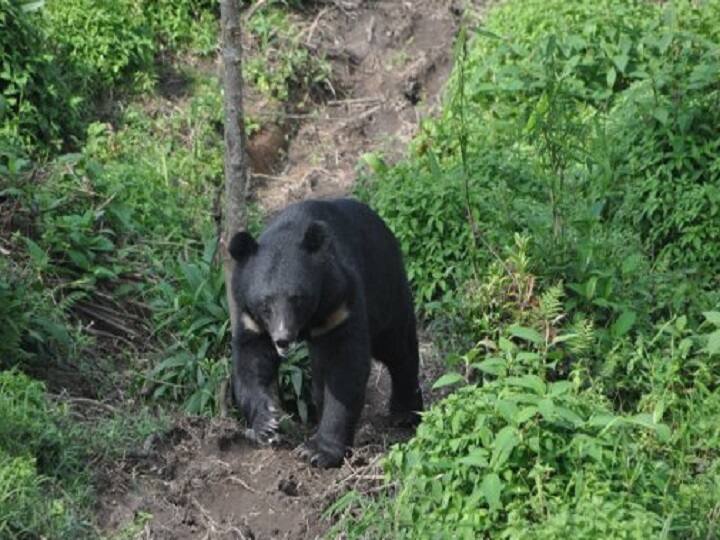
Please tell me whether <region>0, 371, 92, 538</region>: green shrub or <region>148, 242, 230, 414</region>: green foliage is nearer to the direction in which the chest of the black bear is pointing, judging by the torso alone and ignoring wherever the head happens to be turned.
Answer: the green shrub

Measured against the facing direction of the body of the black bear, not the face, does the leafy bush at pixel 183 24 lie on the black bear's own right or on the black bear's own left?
on the black bear's own right

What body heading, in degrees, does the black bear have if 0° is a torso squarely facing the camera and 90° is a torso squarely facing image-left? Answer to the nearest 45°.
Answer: approximately 45°

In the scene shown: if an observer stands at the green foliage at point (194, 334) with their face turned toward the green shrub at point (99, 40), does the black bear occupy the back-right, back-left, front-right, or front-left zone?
back-right

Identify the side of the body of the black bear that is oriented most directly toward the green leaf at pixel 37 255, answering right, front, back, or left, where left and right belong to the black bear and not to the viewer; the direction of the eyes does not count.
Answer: right

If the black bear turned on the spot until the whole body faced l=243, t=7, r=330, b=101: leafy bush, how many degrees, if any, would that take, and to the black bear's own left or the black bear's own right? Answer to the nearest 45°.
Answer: approximately 135° to the black bear's own right

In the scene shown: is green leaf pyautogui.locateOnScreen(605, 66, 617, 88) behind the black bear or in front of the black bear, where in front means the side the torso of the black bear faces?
behind

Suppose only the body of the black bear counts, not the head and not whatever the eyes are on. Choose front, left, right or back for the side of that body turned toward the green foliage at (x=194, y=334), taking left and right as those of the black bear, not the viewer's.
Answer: right
